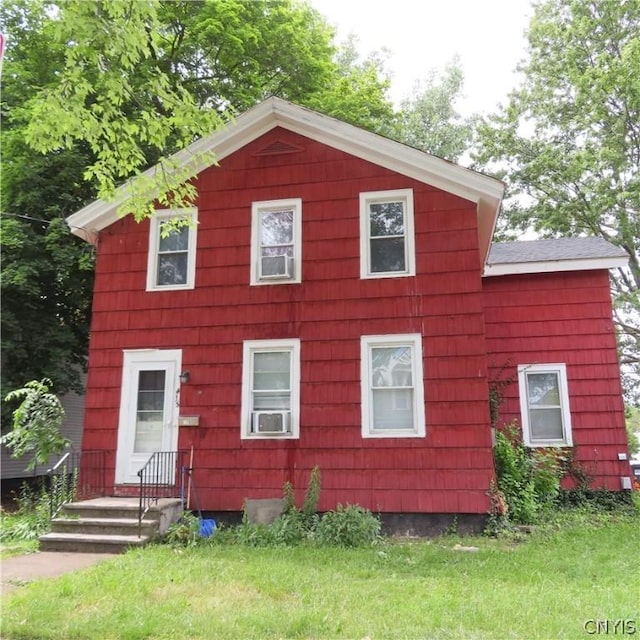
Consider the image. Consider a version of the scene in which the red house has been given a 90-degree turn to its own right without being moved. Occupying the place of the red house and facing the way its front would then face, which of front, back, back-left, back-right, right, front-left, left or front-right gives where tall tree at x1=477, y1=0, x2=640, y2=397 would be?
back-right

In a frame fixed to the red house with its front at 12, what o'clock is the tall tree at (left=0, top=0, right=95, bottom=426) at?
The tall tree is roughly at 4 o'clock from the red house.

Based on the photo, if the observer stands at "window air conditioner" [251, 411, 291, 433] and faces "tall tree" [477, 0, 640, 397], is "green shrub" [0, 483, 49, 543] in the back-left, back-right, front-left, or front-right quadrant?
back-left

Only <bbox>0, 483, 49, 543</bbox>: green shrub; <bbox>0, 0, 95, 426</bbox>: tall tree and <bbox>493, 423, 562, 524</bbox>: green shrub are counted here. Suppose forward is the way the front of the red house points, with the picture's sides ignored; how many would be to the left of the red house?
1

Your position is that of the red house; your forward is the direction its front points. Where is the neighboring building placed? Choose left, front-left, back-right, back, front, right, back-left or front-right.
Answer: back-right

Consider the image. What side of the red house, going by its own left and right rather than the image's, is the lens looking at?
front
